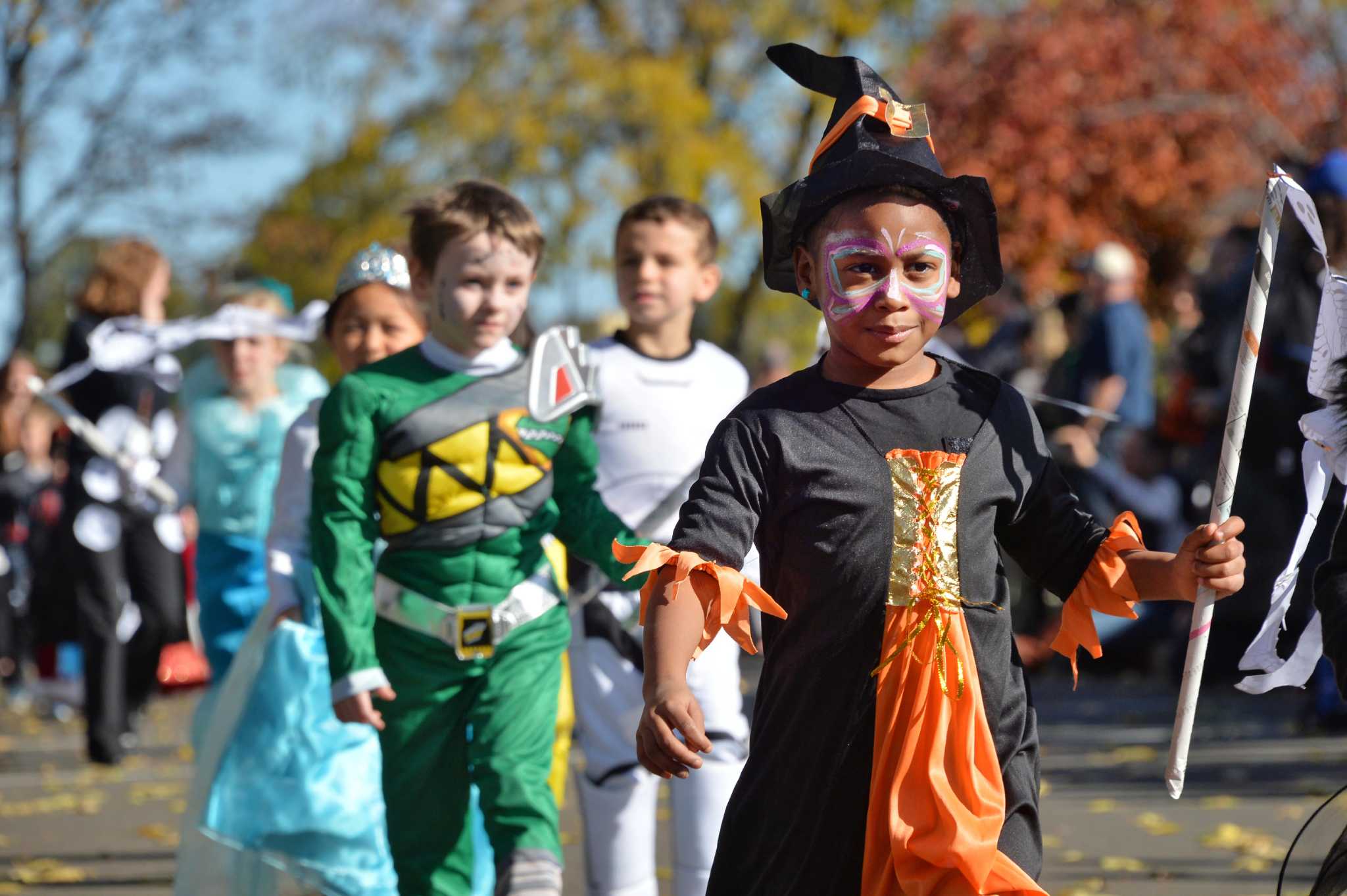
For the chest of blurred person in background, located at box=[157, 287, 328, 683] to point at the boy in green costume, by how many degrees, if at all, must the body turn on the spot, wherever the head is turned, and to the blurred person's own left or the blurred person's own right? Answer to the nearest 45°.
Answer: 0° — they already face them

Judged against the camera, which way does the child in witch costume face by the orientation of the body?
toward the camera

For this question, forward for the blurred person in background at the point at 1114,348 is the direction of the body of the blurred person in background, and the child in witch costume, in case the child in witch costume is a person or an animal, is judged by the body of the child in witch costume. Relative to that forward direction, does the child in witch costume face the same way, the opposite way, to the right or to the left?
to the left

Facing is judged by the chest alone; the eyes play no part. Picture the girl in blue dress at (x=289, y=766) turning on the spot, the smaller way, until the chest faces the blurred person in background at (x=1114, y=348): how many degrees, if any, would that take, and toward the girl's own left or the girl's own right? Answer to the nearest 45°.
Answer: approximately 135° to the girl's own left

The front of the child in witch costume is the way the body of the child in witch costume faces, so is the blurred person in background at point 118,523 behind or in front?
behind

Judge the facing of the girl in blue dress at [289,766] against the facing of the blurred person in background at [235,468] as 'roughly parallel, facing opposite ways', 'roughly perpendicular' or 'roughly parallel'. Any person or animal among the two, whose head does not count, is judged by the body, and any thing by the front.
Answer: roughly parallel

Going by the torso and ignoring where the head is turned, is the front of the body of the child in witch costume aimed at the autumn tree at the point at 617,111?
no

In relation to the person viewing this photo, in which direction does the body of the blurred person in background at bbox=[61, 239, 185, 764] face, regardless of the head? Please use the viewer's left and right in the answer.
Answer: facing to the right of the viewer

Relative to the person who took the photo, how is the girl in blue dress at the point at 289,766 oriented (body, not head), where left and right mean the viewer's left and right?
facing the viewer

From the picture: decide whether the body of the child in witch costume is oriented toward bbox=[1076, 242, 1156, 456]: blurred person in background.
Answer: no

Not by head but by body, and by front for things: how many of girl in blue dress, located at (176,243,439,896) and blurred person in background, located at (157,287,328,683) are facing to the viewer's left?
0

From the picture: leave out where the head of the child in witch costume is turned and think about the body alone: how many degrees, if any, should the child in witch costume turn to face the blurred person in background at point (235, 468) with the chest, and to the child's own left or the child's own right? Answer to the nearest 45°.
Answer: approximately 135° to the child's own right

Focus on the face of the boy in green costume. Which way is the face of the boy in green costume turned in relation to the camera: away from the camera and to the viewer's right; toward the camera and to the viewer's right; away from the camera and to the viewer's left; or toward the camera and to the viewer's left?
toward the camera and to the viewer's right

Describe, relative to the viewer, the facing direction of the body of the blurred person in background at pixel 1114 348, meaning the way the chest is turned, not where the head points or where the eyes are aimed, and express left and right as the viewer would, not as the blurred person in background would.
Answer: facing to the left of the viewer

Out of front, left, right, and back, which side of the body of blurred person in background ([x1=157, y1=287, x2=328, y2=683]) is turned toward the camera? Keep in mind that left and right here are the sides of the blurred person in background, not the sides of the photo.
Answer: front

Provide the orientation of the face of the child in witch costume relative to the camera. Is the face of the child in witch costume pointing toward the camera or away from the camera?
toward the camera
